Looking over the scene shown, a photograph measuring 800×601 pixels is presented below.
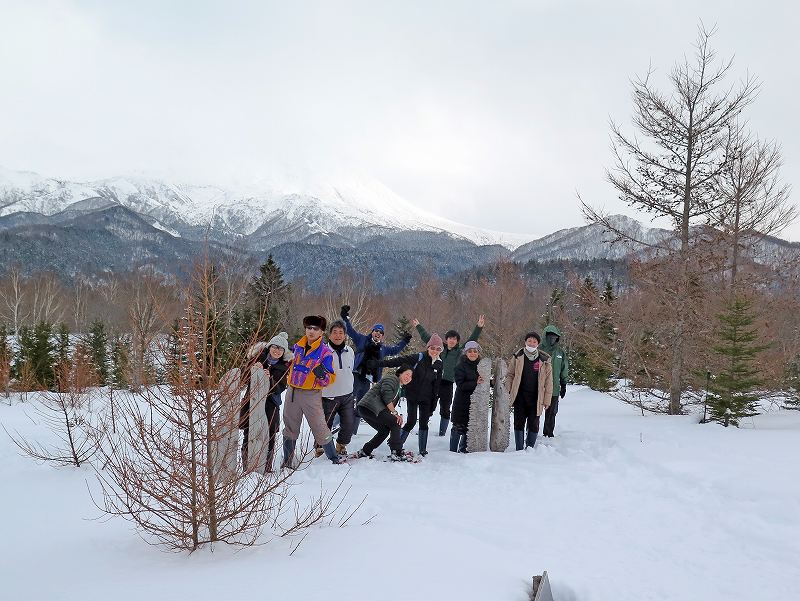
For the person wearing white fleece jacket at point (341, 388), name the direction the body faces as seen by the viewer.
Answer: toward the camera

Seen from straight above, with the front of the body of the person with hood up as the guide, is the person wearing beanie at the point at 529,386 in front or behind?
in front

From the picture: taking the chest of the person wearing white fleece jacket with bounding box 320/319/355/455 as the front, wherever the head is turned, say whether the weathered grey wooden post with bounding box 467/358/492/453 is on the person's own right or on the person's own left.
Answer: on the person's own left

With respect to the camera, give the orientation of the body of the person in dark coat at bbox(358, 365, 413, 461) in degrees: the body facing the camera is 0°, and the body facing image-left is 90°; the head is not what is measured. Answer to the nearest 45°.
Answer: approximately 315°

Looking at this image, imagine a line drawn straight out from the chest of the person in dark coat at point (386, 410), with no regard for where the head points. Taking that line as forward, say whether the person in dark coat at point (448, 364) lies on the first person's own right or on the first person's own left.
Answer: on the first person's own left

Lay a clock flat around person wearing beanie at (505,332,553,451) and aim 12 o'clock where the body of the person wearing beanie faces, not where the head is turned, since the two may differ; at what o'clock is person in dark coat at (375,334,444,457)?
The person in dark coat is roughly at 2 o'clock from the person wearing beanie.

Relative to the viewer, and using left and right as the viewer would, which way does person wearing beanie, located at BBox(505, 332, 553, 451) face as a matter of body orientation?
facing the viewer

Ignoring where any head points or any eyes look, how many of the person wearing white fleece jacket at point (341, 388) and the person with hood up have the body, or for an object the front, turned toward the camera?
2

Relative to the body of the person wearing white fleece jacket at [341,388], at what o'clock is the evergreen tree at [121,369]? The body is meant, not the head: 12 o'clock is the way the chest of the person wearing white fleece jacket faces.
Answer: The evergreen tree is roughly at 5 o'clock from the person wearing white fleece jacket.

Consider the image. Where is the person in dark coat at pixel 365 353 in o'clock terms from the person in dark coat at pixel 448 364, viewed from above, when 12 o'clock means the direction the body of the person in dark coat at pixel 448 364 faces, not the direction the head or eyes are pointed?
the person in dark coat at pixel 365 353 is roughly at 3 o'clock from the person in dark coat at pixel 448 364.

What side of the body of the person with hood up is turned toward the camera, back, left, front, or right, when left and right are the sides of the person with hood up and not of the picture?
front

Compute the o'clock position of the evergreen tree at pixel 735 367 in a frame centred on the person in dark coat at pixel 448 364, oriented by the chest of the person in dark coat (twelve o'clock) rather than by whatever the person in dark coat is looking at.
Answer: The evergreen tree is roughly at 9 o'clock from the person in dark coat.

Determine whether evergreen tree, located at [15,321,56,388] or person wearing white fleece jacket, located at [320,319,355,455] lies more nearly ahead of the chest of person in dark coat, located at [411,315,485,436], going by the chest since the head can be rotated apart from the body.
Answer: the person wearing white fleece jacket
